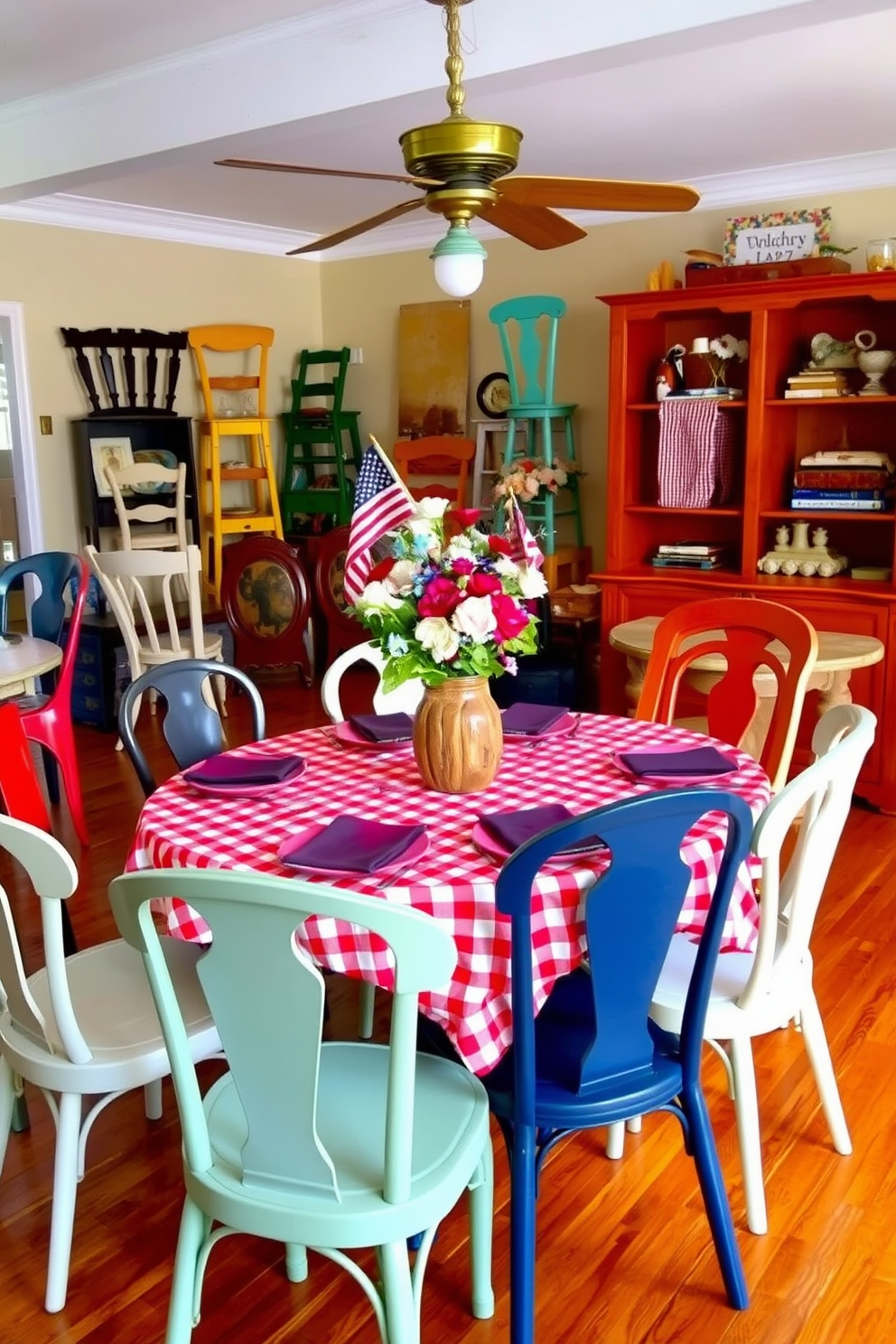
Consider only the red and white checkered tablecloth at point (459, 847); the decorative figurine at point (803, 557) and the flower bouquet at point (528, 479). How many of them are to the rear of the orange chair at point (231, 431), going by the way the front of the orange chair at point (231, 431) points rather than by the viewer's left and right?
0

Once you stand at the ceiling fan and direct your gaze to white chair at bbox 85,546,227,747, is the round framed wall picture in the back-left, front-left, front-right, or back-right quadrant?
front-right

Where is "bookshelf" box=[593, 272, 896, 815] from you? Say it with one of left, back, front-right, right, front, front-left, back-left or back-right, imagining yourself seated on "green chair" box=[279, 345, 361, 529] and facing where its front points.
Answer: front-left

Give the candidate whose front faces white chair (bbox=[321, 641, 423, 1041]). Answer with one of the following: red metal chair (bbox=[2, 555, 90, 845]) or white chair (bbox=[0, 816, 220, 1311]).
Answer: white chair (bbox=[0, 816, 220, 1311])

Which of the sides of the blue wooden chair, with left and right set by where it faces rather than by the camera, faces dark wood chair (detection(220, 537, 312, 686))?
front

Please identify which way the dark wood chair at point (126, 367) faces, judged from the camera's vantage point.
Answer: facing the viewer

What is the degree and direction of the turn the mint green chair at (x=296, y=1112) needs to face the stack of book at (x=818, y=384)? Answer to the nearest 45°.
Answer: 0° — it already faces it

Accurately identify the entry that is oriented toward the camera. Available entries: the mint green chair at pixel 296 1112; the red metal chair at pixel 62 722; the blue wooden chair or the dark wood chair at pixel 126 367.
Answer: the dark wood chair

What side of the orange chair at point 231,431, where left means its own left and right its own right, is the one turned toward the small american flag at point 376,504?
front

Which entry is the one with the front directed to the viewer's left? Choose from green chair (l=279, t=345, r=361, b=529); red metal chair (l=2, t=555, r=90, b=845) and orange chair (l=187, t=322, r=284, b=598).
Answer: the red metal chair

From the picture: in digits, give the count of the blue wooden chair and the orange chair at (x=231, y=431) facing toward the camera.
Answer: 1

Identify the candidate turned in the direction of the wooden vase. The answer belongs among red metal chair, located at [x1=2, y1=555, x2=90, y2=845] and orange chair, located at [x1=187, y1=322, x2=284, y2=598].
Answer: the orange chair

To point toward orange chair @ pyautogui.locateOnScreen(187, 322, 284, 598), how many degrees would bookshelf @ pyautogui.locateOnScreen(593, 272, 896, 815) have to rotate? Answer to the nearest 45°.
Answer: approximately 45° to its right

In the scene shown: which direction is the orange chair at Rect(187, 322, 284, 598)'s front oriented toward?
toward the camera

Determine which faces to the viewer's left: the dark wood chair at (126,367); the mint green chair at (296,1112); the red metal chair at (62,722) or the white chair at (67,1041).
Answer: the red metal chair

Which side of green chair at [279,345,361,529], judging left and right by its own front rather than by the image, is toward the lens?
front

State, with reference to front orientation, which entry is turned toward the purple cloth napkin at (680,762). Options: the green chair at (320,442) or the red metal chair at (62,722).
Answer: the green chair

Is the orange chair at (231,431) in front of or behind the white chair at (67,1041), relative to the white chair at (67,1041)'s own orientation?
in front

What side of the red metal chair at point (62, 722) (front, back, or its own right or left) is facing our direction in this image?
left

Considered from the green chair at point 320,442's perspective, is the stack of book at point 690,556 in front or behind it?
in front
